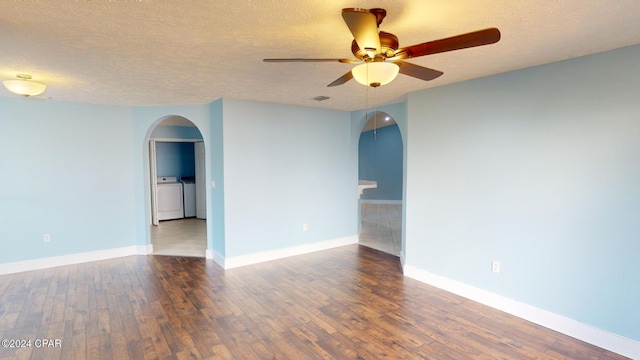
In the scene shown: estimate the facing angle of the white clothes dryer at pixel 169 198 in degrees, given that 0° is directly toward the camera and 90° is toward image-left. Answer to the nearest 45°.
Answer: approximately 0°

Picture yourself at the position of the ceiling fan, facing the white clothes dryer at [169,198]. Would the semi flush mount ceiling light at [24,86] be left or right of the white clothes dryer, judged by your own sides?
left

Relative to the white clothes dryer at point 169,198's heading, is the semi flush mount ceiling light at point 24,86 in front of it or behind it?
in front

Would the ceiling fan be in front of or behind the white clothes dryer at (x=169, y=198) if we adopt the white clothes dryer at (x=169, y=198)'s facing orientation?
in front
